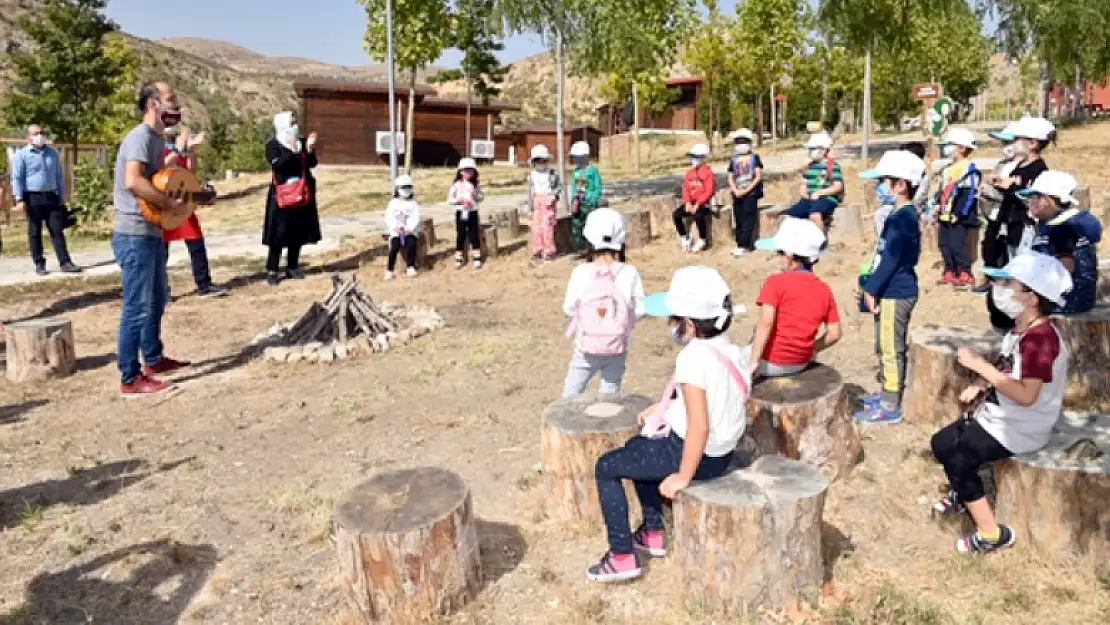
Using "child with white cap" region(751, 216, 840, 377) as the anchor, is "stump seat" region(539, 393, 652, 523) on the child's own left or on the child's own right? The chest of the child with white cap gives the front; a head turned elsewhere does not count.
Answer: on the child's own left

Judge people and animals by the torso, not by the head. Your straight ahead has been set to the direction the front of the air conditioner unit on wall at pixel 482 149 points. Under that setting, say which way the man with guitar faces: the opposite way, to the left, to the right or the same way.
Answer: to the left

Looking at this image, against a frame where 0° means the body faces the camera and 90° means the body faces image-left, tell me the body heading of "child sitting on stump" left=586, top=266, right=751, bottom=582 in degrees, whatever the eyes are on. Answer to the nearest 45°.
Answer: approximately 90°

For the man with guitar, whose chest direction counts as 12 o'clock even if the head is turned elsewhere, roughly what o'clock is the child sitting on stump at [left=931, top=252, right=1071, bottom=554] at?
The child sitting on stump is roughly at 2 o'clock from the man with guitar.

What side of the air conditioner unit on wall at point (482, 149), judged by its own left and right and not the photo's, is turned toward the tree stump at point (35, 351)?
front

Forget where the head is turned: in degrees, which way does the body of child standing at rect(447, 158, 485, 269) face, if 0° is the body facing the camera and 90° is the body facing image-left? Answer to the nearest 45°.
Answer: approximately 0°

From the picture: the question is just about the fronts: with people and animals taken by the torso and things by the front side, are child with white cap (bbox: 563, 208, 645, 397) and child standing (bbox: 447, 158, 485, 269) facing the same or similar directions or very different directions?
very different directions

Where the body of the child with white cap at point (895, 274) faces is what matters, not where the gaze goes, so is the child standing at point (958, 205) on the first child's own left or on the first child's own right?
on the first child's own right

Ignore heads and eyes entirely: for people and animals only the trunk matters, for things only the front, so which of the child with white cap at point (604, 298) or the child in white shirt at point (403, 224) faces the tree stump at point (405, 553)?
the child in white shirt

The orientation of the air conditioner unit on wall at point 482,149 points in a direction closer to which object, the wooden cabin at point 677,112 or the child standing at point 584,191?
the child standing

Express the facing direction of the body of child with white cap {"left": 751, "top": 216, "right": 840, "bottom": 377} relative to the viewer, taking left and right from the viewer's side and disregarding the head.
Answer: facing away from the viewer and to the left of the viewer

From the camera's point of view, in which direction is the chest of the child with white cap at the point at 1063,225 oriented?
to the viewer's left

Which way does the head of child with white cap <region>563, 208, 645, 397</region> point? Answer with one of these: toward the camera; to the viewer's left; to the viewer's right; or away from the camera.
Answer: away from the camera

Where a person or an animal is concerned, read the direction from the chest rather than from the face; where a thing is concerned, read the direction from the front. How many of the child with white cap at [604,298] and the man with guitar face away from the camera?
1
